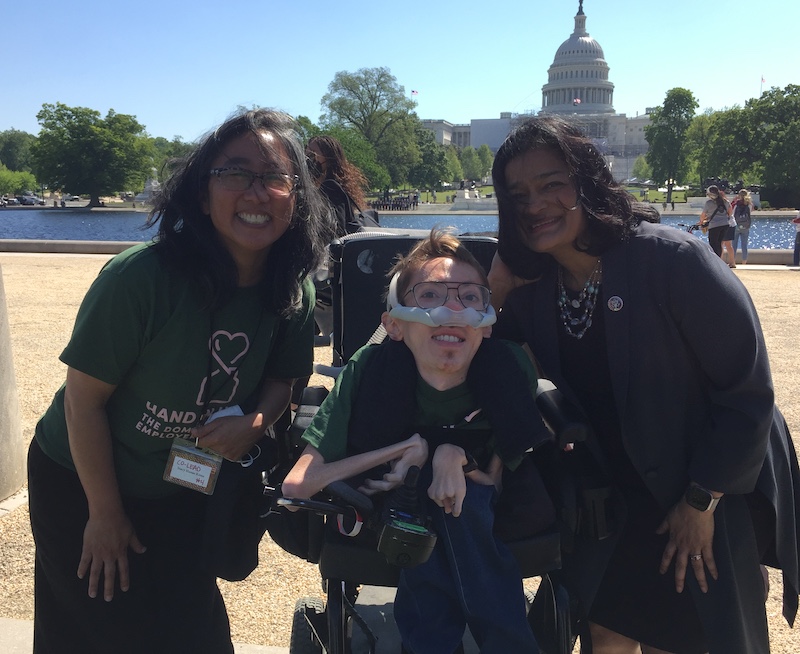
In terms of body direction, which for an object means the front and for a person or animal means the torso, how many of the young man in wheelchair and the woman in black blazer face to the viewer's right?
0

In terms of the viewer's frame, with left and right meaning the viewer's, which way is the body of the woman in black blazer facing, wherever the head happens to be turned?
facing the viewer and to the left of the viewer

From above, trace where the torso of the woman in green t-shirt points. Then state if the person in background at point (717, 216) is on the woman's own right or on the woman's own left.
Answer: on the woman's own left

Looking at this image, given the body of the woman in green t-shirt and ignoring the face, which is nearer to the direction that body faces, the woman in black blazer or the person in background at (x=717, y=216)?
the woman in black blazer

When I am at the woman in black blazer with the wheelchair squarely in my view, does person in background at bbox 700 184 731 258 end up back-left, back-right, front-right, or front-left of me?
back-right

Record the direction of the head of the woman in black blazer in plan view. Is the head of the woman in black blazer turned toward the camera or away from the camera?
toward the camera

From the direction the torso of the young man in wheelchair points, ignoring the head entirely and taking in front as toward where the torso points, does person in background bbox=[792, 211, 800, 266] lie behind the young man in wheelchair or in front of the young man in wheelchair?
behind

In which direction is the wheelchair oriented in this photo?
toward the camera

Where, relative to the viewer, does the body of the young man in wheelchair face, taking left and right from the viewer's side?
facing the viewer

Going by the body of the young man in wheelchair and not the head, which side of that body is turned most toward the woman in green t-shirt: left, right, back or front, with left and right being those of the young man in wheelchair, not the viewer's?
right

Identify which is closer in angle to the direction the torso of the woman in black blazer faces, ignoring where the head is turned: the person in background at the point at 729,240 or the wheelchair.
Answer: the wheelchair

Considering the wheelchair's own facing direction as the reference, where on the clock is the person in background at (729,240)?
The person in background is roughly at 7 o'clock from the wheelchair.

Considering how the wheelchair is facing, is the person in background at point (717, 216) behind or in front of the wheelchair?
behind
